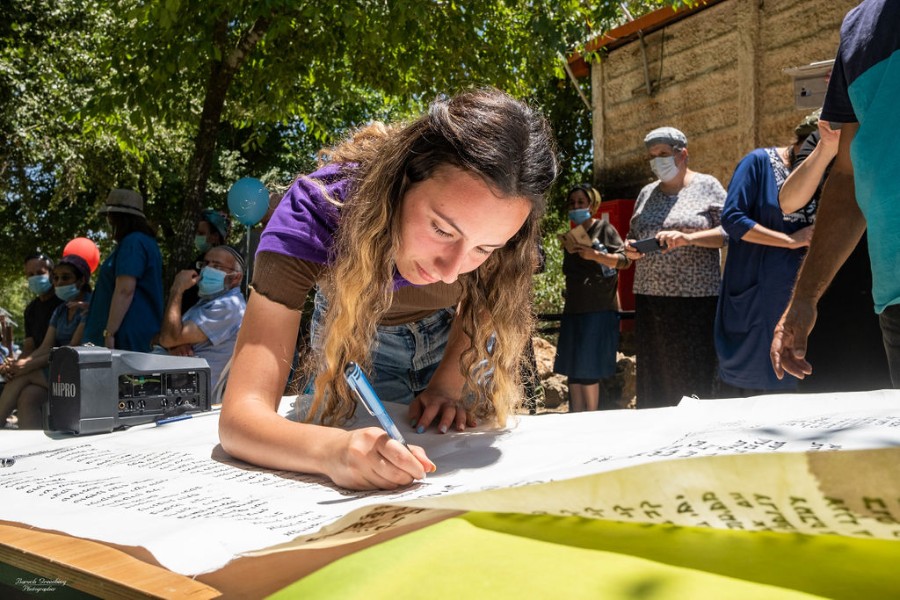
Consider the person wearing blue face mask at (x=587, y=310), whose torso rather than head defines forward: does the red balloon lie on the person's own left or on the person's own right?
on the person's own right

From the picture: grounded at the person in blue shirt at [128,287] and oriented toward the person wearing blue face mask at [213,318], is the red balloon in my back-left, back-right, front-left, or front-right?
back-left

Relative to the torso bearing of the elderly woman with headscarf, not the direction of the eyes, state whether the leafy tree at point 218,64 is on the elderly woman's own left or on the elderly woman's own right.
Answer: on the elderly woman's own right

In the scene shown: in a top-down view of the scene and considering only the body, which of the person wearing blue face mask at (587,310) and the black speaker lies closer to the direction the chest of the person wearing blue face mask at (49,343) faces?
the black speaker

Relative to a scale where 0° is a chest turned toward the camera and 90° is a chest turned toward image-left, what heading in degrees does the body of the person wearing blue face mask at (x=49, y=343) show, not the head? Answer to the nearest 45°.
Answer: approximately 45°

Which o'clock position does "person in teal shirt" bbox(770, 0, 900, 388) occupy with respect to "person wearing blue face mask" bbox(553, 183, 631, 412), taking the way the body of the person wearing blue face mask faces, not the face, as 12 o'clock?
The person in teal shirt is roughly at 10 o'clock from the person wearing blue face mask.

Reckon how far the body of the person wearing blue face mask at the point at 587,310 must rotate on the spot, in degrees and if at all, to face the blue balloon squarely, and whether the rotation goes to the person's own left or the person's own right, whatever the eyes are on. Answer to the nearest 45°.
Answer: approximately 45° to the person's own right

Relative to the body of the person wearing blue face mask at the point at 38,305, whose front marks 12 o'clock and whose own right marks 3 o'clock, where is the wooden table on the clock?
The wooden table is roughly at 12 o'clock from the person wearing blue face mask.
